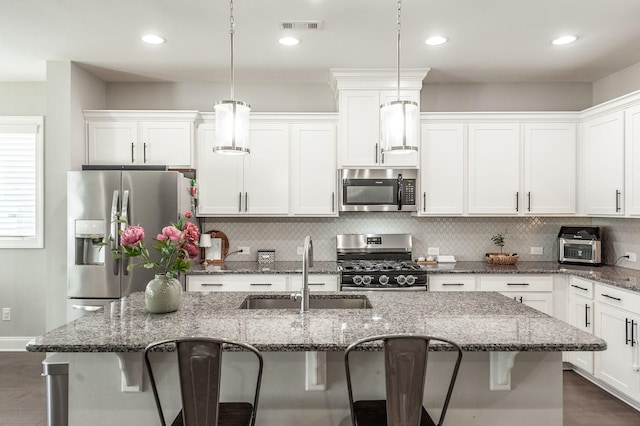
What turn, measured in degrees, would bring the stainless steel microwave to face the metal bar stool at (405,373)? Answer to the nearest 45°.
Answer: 0° — it already faces it

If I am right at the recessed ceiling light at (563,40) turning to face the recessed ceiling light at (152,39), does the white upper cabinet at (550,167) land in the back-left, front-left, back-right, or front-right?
back-right

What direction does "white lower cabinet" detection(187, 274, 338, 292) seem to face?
toward the camera

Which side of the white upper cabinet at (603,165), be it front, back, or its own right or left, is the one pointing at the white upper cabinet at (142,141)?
front

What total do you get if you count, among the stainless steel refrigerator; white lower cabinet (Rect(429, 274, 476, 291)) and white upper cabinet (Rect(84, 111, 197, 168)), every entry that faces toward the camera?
3

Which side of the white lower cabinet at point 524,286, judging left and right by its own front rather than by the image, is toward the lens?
front

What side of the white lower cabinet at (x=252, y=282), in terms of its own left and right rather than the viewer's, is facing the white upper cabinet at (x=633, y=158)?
left

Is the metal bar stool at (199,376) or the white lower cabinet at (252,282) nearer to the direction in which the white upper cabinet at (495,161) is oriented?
the metal bar stool

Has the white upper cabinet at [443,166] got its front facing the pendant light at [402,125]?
yes

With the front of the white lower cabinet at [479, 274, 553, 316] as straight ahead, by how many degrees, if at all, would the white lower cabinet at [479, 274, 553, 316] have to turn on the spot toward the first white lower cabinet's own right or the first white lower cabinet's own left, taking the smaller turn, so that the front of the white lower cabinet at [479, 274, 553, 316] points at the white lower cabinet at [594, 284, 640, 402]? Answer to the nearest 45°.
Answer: approximately 45° to the first white lower cabinet's own left

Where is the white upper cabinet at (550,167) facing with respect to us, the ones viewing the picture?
facing the viewer

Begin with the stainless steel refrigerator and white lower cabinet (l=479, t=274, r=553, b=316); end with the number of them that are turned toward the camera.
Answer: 2

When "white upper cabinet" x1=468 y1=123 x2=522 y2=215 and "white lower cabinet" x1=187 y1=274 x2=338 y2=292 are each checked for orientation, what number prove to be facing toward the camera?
2

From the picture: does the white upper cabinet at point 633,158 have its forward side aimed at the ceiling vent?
yes

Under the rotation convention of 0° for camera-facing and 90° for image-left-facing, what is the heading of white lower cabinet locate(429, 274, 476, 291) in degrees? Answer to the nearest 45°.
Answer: approximately 0°
